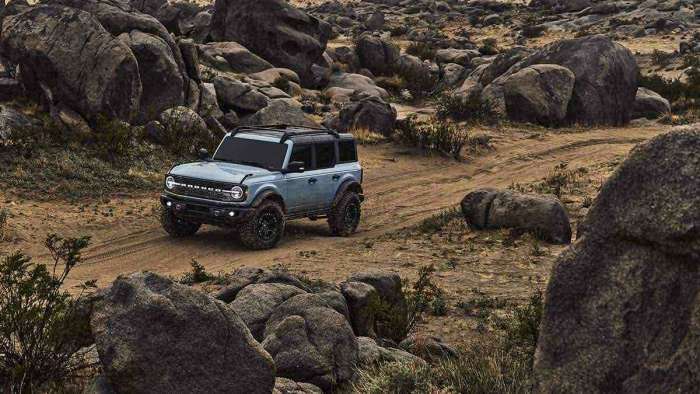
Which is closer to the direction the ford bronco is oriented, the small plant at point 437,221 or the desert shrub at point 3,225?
the desert shrub

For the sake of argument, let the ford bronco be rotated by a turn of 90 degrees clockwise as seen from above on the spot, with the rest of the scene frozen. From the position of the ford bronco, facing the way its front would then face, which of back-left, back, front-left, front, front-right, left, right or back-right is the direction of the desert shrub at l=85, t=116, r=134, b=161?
front

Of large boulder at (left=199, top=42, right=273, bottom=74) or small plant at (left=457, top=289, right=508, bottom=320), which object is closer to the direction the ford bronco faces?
the small plant

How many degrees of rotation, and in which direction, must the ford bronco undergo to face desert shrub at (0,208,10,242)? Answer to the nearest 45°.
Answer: approximately 45° to its right

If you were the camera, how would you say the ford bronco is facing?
facing the viewer and to the left of the viewer

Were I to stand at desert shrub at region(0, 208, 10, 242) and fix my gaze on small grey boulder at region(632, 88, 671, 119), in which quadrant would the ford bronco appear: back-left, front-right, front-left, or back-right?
front-right

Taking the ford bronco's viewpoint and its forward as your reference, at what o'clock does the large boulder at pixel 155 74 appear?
The large boulder is roughly at 4 o'clock from the ford bronco.

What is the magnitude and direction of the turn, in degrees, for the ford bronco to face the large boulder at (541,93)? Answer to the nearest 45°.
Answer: approximately 180°

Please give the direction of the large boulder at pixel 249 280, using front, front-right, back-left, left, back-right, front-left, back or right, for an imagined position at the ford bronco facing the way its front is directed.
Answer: front-left

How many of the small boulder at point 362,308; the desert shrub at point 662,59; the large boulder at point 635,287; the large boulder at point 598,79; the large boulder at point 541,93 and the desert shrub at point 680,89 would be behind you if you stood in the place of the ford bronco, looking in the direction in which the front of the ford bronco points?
4

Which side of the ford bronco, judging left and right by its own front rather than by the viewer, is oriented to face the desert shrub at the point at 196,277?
front

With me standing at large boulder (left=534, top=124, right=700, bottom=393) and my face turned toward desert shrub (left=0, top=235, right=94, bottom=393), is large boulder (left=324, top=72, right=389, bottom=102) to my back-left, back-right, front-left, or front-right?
front-right

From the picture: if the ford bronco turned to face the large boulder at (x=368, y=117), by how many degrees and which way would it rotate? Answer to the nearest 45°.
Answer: approximately 135° to its right

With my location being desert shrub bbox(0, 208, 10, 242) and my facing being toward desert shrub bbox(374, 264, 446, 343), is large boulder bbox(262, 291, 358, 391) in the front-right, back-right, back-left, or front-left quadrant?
front-right

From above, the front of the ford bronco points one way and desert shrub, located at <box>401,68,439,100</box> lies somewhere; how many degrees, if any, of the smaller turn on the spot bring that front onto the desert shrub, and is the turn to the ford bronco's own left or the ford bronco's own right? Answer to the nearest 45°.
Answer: approximately 135° to the ford bronco's own right

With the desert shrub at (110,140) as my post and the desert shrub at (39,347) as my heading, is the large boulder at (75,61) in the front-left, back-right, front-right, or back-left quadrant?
back-right

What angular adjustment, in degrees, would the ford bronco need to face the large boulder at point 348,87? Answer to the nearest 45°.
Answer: approximately 135° to its right

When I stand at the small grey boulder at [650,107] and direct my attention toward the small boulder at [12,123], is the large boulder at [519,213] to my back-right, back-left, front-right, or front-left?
front-left

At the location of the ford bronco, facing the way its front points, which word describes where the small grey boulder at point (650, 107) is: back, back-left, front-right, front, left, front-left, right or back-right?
back
